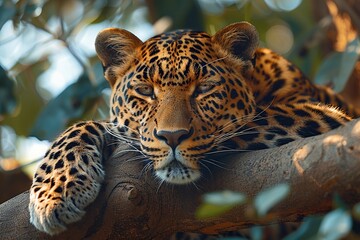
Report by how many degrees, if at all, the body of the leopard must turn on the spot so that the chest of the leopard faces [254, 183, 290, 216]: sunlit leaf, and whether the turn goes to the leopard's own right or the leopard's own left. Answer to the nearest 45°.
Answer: approximately 45° to the leopard's own left

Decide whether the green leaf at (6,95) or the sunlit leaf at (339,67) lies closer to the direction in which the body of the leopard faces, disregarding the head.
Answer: the green leaf

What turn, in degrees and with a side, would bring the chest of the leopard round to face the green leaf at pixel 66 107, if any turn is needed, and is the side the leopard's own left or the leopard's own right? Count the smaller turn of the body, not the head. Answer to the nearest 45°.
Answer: approximately 90° to the leopard's own right

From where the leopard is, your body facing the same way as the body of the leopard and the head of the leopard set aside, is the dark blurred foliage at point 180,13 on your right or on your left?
on your right

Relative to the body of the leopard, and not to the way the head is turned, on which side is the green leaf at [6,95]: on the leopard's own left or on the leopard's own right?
on the leopard's own right

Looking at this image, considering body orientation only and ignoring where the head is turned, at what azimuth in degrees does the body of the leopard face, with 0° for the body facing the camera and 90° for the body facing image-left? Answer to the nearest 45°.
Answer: approximately 45°

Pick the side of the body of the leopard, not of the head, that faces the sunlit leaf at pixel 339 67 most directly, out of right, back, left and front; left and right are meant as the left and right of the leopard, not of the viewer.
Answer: back

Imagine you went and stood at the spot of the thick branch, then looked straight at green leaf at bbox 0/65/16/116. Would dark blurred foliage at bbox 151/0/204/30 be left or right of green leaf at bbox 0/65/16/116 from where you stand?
right

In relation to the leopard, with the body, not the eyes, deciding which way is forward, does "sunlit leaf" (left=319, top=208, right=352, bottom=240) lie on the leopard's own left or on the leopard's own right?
on the leopard's own left
